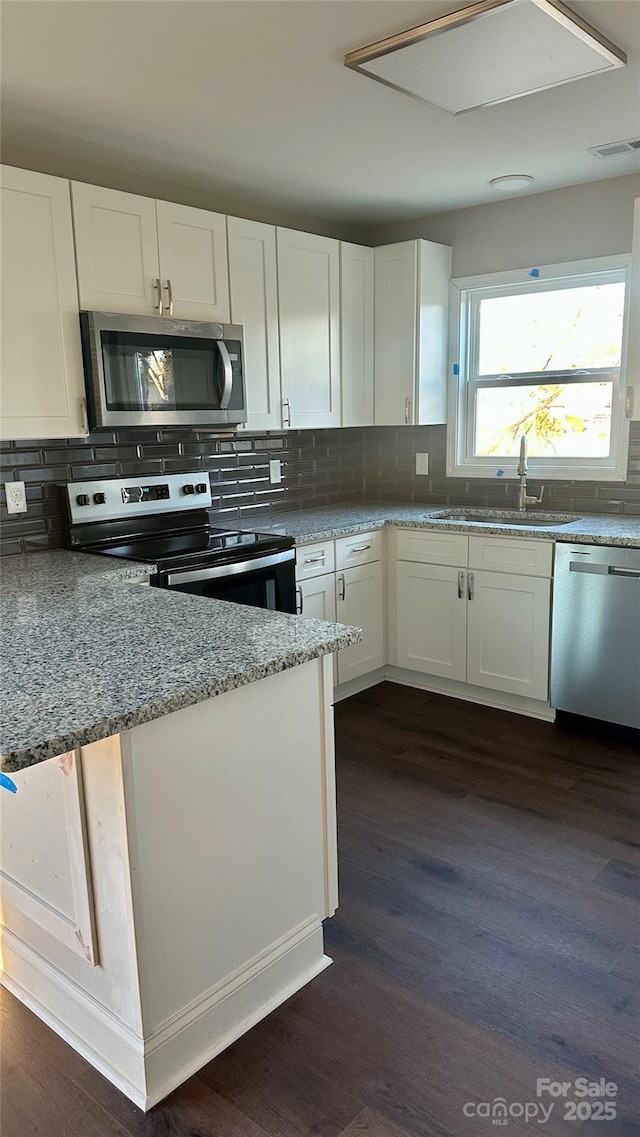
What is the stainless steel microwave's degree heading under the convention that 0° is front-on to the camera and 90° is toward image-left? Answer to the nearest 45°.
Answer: approximately 315°

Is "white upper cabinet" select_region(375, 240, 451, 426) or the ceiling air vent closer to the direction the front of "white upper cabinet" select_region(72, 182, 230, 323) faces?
the ceiling air vent

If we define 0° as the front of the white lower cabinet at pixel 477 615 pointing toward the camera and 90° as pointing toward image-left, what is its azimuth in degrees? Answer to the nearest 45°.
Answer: approximately 45°
